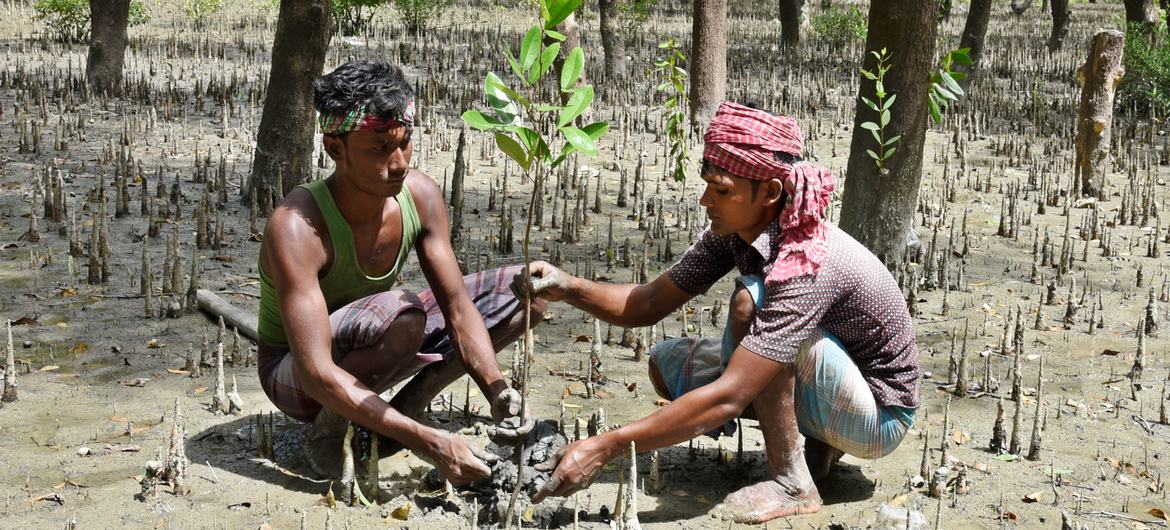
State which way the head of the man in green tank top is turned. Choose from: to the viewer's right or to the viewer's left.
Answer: to the viewer's right

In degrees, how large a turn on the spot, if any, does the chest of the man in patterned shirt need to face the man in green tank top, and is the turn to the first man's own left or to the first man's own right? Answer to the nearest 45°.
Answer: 0° — they already face them

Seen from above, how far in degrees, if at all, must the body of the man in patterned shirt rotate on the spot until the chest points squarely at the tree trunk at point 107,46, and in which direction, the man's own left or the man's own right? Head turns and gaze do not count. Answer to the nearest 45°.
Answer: approximately 45° to the man's own right

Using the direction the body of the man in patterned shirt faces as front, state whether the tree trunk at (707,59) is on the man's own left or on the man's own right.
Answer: on the man's own right

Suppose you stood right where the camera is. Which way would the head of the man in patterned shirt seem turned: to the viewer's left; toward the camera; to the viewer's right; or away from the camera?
to the viewer's left

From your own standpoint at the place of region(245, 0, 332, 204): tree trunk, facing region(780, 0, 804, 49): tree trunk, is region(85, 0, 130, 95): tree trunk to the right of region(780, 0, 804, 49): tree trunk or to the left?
left

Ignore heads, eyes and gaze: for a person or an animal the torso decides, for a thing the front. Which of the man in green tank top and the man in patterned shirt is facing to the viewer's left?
the man in patterned shirt

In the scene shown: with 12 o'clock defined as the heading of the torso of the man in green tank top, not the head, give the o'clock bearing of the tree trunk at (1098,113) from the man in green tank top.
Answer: The tree trunk is roughly at 9 o'clock from the man in green tank top.

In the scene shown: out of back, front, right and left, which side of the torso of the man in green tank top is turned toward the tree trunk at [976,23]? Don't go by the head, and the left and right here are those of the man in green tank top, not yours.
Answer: left

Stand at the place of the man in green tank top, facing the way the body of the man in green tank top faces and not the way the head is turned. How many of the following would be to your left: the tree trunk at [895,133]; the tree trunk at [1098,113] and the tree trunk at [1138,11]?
3

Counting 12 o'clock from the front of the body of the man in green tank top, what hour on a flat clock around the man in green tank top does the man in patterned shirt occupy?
The man in patterned shirt is roughly at 11 o'clock from the man in green tank top.

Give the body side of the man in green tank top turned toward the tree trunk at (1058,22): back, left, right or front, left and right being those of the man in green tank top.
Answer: left

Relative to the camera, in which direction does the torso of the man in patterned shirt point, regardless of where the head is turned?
to the viewer's left

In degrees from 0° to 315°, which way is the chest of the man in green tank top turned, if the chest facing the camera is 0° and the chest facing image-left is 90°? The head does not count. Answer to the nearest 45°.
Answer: approximately 315°
